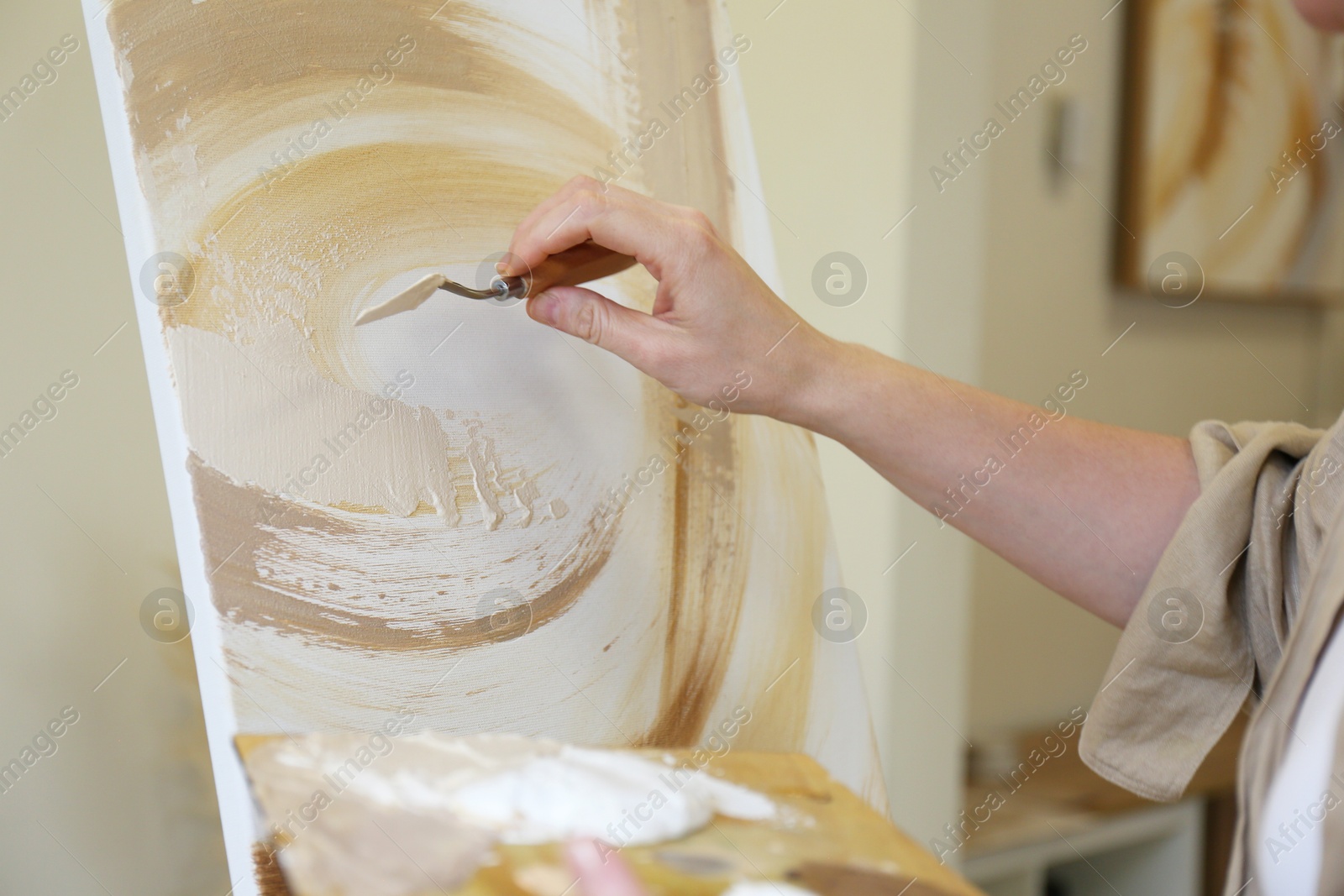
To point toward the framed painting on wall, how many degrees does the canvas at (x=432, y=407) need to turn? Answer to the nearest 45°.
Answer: approximately 90° to its left

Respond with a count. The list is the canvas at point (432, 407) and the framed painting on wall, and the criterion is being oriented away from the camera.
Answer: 0

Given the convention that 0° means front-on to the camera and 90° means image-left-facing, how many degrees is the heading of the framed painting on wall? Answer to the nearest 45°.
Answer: approximately 0°

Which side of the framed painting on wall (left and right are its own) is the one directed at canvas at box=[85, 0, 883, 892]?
front

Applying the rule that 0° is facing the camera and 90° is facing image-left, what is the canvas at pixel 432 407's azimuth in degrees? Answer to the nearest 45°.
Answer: approximately 315°
